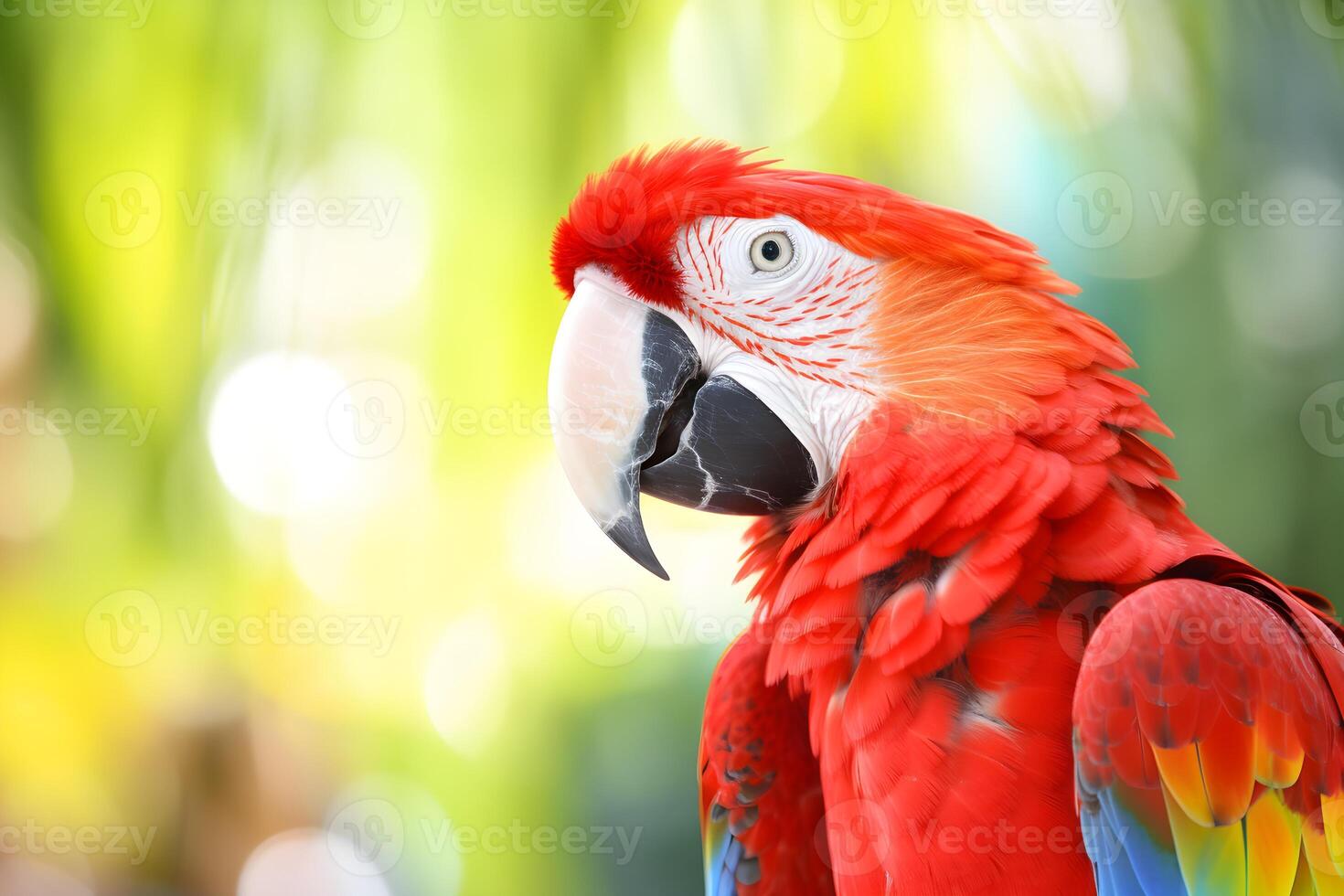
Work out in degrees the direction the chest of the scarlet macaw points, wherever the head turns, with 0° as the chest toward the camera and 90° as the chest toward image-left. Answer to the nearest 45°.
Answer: approximately 45°
